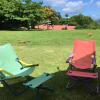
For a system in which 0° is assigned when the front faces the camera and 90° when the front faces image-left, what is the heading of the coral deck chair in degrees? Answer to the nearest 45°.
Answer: approximately 0°
